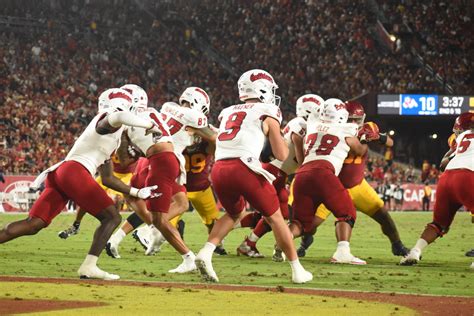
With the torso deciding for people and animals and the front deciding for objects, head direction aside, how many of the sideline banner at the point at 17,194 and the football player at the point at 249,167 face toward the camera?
1

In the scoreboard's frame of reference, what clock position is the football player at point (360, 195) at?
The football player is roughly at 12 o'clock from the scoreboard.

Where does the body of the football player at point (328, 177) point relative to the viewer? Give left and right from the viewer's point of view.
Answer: facing away from the viewer and to the right of the viewer

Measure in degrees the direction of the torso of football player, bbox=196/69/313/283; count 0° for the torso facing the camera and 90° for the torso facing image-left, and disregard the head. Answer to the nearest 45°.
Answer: approximately 225°

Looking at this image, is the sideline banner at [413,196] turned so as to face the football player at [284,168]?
yes

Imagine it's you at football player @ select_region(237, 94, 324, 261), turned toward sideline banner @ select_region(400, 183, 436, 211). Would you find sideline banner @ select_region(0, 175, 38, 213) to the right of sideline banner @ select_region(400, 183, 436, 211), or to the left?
left

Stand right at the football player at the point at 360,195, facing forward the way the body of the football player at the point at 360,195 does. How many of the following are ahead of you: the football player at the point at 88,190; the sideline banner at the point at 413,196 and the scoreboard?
1

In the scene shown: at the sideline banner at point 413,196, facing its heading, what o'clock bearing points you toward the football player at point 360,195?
The football player is roughly at 12 o'clock from the sideline banner.
